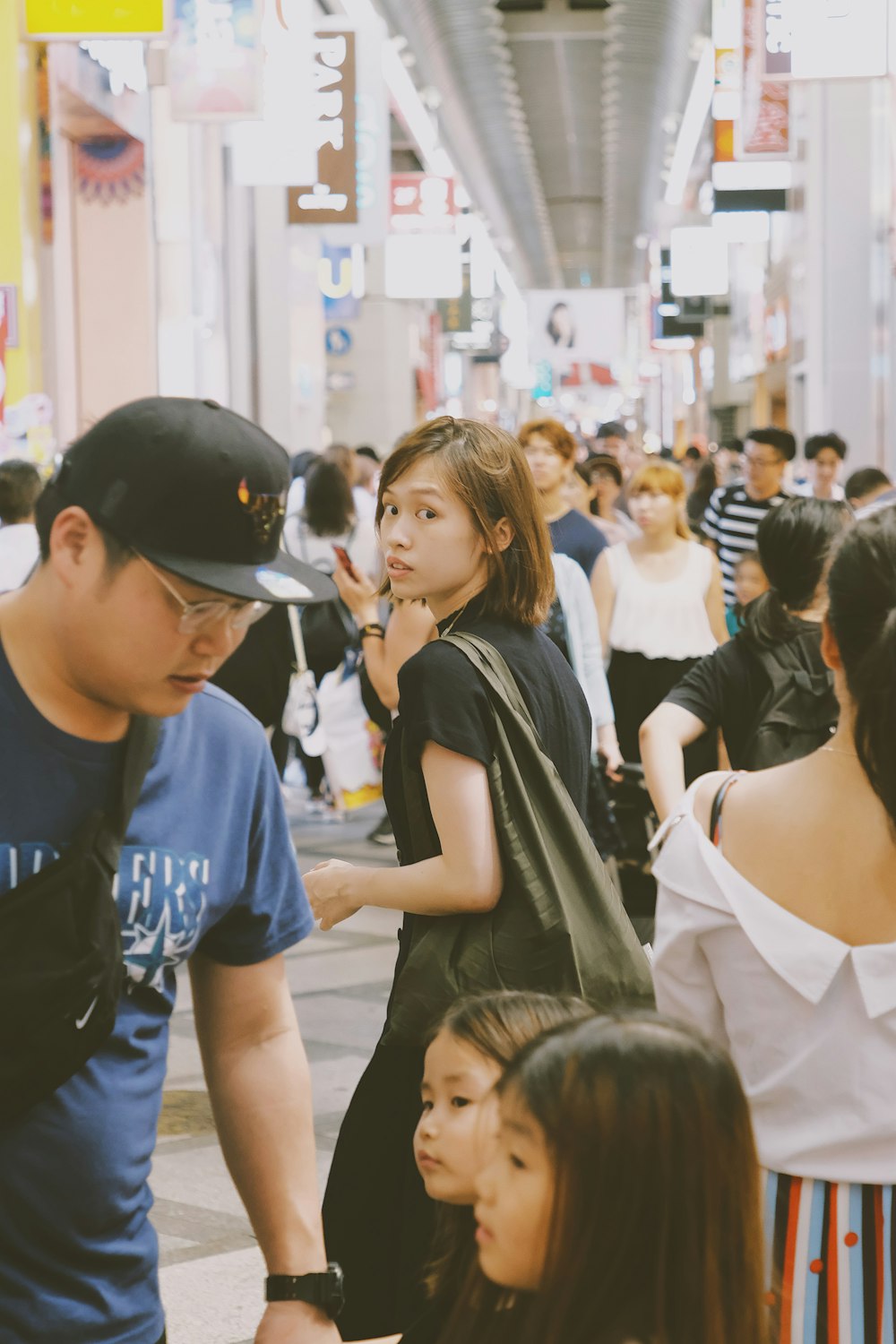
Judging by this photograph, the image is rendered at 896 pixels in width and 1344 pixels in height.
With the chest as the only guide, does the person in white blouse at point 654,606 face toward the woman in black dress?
yes

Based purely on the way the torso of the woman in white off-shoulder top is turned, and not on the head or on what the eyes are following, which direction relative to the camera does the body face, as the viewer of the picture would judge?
away from the camera

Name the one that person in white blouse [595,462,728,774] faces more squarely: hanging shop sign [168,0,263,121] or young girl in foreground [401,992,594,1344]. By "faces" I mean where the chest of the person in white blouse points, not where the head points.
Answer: the young girl in foreground

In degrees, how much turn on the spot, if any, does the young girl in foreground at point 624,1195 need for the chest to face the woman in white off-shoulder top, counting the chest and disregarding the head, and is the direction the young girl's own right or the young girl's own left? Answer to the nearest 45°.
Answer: approximately 90° to the young girl's own right

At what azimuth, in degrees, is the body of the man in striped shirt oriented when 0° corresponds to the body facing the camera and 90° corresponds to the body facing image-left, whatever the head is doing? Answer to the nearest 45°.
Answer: approximately 45°
